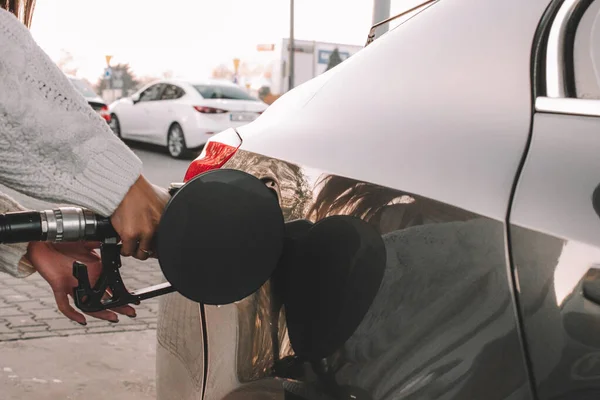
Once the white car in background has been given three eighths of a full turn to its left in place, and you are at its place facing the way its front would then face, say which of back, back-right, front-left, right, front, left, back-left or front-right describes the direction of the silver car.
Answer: front

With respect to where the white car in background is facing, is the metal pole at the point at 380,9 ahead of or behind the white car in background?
behind

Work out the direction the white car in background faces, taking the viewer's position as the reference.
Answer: facing away from the viewer and to the left of the viewer
